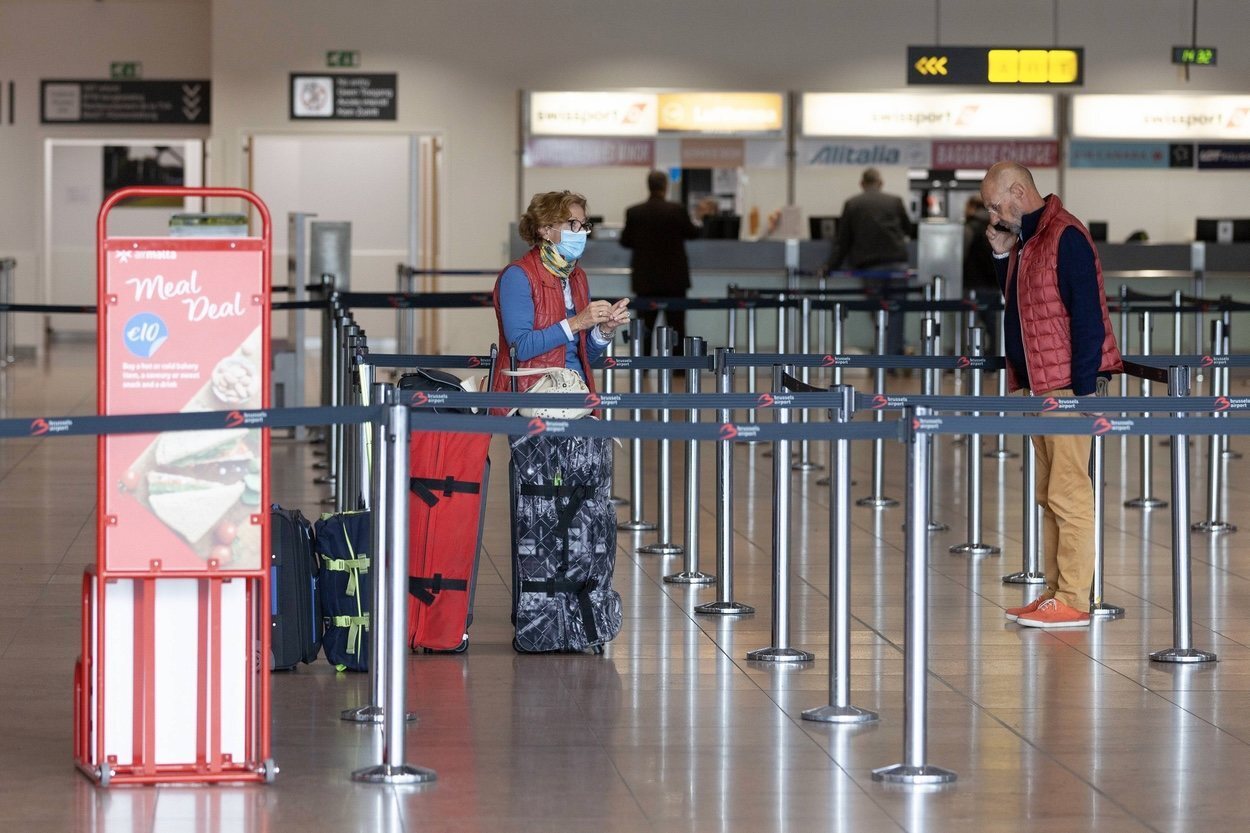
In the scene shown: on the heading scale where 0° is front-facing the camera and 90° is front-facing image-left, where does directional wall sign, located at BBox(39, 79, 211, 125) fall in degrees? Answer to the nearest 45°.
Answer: approximately 0°

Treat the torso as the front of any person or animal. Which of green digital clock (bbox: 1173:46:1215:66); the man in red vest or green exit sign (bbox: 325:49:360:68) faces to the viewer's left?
the man in red vest

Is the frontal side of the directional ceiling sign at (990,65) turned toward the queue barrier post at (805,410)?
yes

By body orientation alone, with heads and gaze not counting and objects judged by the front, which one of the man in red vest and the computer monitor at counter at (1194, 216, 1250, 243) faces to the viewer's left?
the man in red vest

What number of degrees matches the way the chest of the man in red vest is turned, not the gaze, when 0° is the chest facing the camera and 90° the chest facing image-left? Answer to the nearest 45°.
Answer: approximately 90°

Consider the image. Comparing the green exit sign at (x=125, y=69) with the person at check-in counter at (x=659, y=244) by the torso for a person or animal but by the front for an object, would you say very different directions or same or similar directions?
very different directions

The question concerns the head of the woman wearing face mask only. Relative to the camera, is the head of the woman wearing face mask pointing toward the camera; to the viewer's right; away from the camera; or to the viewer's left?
to the viewer's right

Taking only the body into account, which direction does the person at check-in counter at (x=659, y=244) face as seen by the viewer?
away from the camera

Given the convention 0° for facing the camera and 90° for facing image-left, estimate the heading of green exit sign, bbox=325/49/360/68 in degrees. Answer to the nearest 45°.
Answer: approximately 0°

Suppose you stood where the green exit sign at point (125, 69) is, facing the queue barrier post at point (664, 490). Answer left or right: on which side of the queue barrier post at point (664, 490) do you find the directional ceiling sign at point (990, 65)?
left

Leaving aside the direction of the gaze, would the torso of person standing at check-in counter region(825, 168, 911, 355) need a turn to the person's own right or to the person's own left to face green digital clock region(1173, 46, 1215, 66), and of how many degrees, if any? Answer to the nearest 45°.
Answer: approximately 45° to the person's own right
